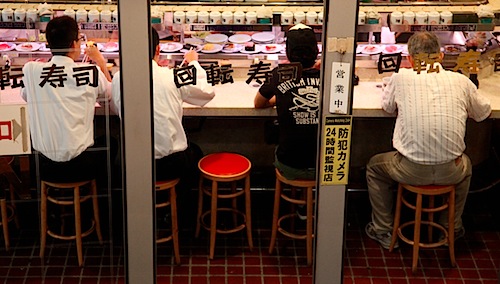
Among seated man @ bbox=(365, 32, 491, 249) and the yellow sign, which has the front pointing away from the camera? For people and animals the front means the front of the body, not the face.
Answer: the seated man

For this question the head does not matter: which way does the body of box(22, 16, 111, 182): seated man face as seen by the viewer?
away from the camera

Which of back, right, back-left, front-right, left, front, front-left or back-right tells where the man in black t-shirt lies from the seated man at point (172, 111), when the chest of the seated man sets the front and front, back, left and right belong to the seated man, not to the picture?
right

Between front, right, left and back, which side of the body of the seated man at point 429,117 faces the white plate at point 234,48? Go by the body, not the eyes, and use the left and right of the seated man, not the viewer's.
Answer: left

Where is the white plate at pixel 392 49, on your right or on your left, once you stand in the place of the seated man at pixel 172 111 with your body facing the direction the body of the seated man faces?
on your right

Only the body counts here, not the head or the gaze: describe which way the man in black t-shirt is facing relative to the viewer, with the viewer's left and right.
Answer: facing away from the viewer

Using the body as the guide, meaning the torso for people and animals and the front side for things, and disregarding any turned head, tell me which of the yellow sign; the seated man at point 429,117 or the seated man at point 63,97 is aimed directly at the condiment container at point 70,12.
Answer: the seated man at point 63,97

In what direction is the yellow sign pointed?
toward the camera

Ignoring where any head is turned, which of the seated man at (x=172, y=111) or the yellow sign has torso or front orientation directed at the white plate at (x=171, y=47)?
the seated man

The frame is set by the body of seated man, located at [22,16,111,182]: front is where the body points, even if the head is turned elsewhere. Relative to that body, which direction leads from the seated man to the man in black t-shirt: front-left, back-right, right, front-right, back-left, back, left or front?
right

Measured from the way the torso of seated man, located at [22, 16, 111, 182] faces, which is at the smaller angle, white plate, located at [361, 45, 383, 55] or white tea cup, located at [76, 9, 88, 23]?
the white tea cup

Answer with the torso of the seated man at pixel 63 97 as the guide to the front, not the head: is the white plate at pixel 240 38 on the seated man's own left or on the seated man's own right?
on the seated man's own right

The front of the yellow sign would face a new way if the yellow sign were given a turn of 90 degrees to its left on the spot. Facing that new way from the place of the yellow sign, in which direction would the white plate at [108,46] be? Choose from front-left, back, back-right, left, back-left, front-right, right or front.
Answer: back

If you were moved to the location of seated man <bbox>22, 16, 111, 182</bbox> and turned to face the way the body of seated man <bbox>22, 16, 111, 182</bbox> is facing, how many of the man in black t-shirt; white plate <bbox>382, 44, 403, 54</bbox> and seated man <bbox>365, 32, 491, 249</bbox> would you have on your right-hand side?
3

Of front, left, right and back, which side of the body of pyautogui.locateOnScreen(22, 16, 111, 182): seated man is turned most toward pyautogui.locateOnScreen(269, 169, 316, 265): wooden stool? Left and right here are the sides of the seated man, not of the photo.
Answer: right

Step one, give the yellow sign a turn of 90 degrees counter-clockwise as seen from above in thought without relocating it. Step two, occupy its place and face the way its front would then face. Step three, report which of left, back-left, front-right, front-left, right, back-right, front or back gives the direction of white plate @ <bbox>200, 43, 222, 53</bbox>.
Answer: back-left

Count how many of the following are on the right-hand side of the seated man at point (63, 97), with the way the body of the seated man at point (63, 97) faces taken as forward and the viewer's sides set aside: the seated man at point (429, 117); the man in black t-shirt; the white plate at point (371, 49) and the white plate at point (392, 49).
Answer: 4
